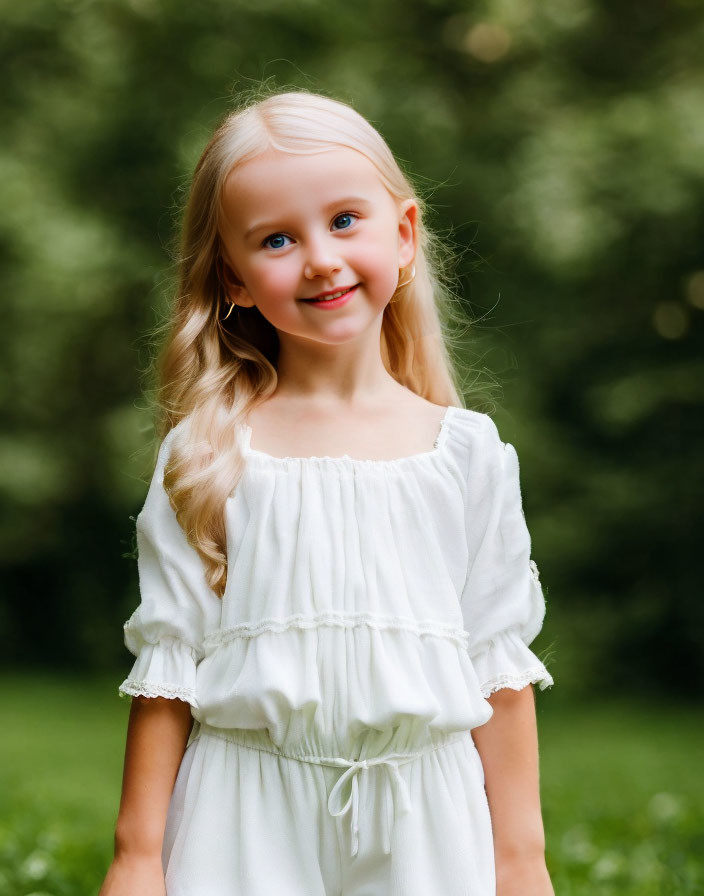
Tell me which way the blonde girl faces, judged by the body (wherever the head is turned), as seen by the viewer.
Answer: toward the camera

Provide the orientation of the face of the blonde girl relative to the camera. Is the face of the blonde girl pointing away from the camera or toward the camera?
toward the camera
